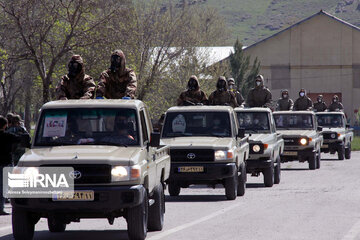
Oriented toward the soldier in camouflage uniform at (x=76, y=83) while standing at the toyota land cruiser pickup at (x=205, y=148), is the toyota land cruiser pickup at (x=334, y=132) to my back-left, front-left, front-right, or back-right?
back-right

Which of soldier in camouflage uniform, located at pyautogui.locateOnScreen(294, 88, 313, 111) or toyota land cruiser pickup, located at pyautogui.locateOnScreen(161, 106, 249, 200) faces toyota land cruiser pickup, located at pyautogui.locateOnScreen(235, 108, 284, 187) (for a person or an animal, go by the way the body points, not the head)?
the soldier in camouflage uniform

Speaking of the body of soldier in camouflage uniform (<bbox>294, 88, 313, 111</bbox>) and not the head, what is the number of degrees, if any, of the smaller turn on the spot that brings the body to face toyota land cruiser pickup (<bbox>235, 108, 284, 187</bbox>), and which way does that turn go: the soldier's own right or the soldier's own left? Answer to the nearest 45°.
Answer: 0° — they already face it

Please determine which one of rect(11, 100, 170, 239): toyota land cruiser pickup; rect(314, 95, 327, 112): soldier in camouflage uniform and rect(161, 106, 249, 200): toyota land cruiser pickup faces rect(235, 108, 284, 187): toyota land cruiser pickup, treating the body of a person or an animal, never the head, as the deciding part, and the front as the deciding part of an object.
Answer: the soldier in camouflage uniform

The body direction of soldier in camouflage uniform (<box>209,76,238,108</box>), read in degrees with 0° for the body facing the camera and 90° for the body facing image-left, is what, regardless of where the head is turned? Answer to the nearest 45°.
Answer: approximately 0°

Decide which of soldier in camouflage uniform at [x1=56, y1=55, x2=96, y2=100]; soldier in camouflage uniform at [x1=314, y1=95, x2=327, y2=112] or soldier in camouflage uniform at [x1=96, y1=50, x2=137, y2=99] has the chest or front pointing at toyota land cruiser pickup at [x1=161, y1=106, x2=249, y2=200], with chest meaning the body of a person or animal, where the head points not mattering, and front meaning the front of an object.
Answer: soldier in camouflage uniform at [x1=314, y1=95, x2=327, y2=112]
